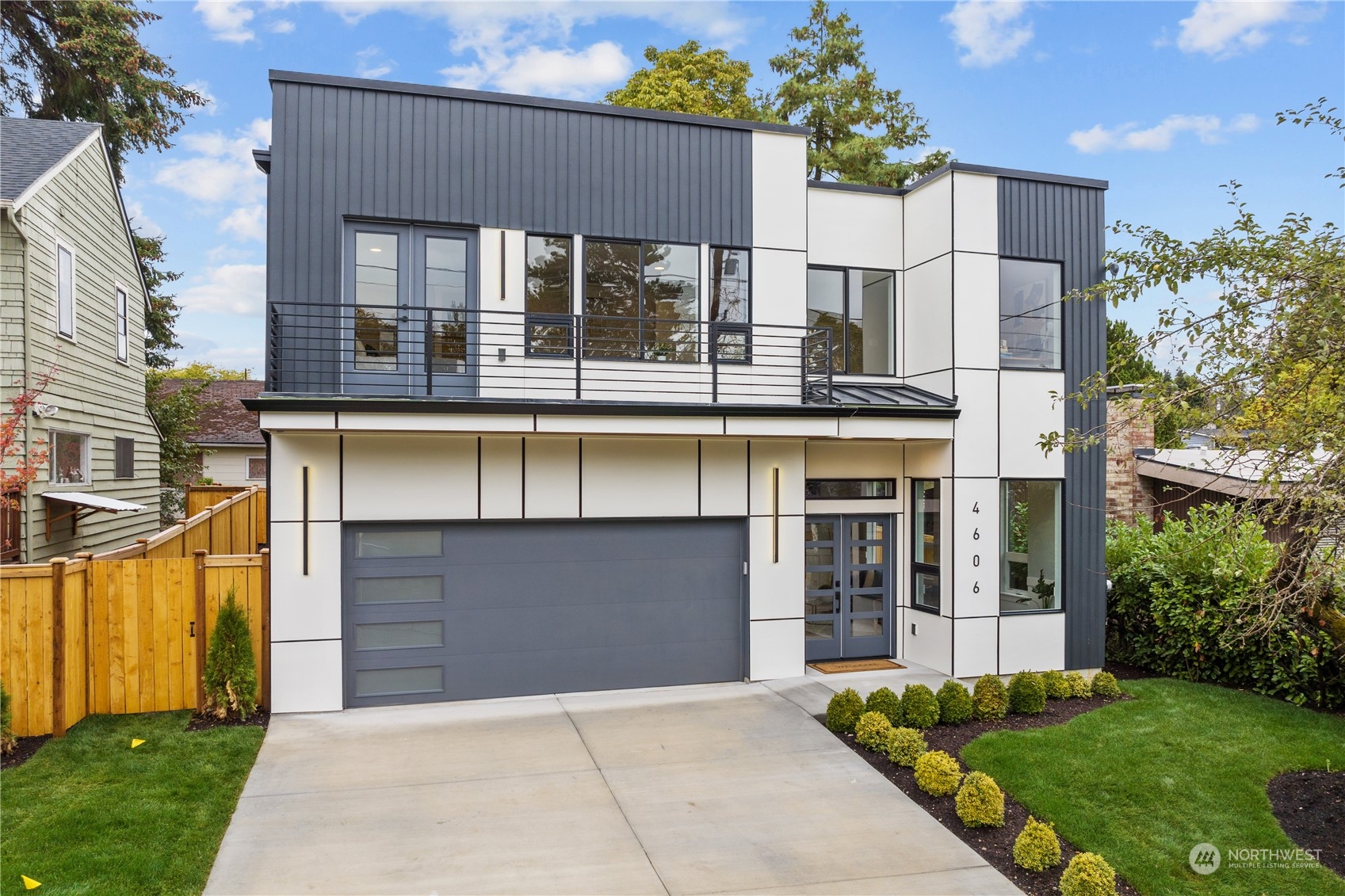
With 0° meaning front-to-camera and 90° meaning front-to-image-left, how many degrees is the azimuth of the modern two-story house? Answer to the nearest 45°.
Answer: approximately 0°

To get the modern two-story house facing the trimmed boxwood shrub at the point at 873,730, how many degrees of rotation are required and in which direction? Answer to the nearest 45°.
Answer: approximately 45° to its left

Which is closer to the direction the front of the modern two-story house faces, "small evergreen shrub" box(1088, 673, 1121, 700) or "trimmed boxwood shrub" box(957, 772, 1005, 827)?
the trimmed boxwood shrub

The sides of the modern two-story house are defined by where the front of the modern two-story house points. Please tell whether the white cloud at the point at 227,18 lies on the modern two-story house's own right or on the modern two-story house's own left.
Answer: on the modern two-story house's own right

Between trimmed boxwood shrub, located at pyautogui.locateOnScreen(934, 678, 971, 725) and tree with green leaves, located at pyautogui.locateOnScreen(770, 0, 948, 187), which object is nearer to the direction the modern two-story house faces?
the trimmed boxwood shrub

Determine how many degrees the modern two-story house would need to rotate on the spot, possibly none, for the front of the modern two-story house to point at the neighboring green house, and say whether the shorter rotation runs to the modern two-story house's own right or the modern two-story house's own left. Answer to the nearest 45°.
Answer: approximately 90° to the modern two-story house's own right

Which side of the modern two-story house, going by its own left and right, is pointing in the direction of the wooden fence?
right

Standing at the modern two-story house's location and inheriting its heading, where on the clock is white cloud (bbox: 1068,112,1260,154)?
The white cloud is roughly at 8 o'clock from the modern two-story house.

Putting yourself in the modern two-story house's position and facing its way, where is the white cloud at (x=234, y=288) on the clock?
The white cloud is roughly at 5 o'clock from the modern two-story house.

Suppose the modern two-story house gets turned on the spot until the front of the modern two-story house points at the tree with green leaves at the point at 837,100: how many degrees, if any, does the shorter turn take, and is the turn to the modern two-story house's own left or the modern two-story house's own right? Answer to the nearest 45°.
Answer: approximately 180°

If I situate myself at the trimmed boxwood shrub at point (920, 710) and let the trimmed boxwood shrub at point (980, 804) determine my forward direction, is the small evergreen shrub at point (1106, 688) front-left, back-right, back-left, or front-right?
back-left

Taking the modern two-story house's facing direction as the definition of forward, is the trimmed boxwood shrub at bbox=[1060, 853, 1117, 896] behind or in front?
in front

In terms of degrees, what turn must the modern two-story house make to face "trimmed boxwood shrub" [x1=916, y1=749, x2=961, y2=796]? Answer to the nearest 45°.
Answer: approximately 45° to its left
